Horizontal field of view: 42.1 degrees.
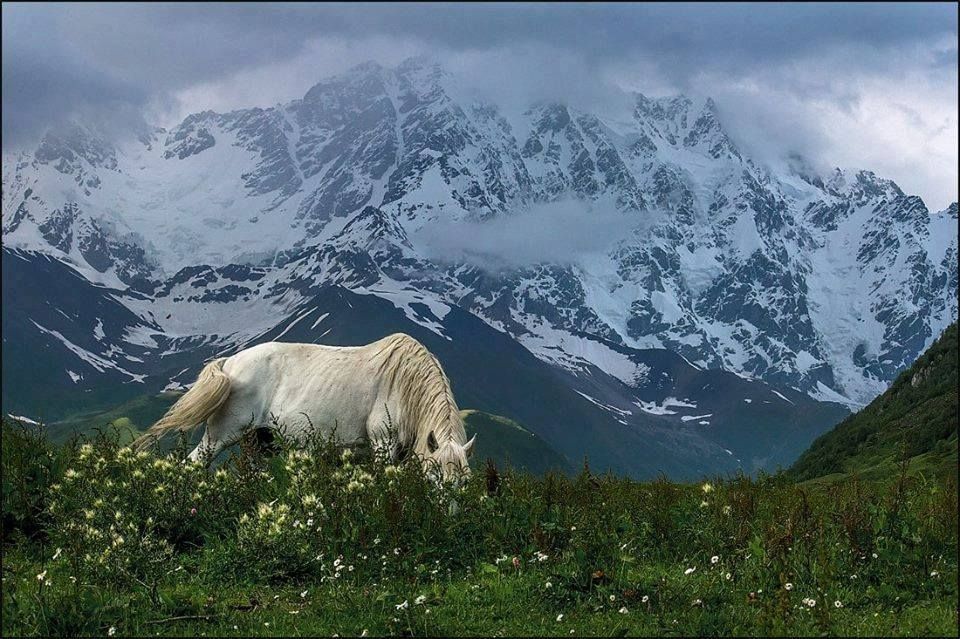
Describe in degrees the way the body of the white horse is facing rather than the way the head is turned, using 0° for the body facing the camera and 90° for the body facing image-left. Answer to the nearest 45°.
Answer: approximately 270°
